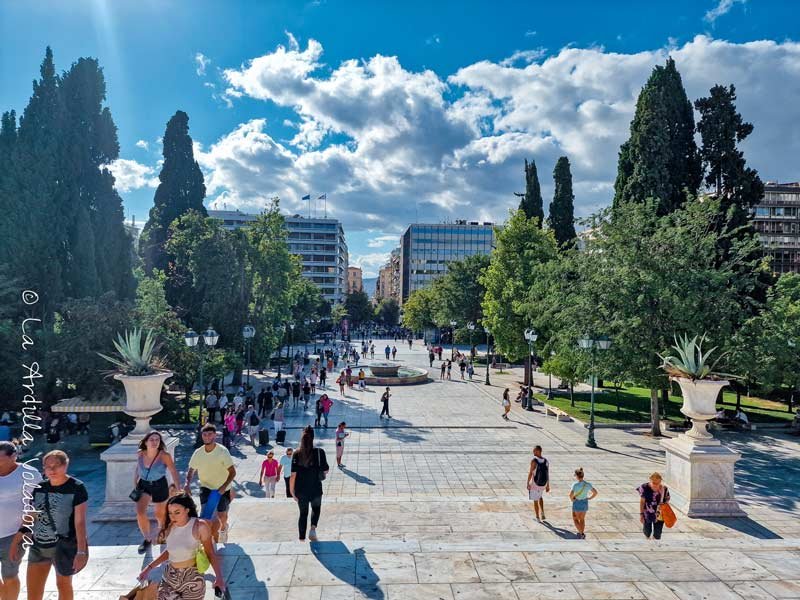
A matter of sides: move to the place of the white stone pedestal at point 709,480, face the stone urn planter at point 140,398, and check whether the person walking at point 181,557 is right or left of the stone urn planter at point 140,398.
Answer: left

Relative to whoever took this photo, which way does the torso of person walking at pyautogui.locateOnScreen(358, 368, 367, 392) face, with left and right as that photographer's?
facing away from the viewer

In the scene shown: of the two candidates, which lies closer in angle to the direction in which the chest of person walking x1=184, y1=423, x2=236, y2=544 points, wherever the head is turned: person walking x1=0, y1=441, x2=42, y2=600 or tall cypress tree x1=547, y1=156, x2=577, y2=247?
the person walking

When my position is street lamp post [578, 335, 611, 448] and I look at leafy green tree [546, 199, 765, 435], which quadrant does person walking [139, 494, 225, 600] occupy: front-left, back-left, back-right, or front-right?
back-right

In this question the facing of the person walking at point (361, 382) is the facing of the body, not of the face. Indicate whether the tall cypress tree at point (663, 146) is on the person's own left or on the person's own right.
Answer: on the person's own right

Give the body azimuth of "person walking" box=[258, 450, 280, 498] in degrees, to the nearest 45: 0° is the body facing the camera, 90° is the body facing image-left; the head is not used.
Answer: approximately 0°

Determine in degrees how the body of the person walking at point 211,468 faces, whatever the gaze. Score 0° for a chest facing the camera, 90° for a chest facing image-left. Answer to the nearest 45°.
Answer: approximately 0°

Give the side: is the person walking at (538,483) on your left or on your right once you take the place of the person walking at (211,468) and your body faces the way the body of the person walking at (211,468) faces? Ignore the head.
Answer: on your left

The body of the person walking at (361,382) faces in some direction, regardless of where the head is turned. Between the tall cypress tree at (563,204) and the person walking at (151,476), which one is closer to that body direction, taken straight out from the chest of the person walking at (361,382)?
the tall cypress tree

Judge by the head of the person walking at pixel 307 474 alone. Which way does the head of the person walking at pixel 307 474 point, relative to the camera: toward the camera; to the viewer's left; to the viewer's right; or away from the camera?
away from the camera

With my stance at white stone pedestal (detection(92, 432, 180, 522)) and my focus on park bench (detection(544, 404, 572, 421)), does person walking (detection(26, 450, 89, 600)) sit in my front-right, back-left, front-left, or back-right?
back-right
